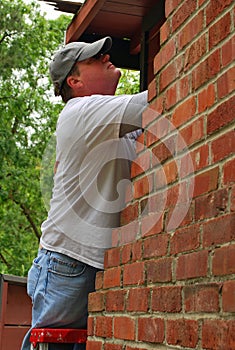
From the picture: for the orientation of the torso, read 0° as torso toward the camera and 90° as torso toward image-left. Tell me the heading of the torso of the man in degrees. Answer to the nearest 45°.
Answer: approximately 270°

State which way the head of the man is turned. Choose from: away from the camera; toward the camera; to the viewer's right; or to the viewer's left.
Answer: to the viewer's right
